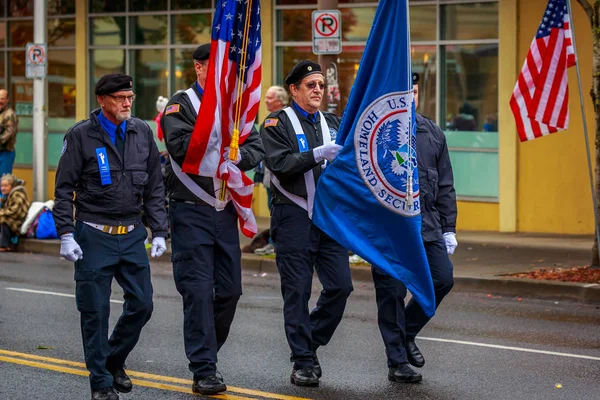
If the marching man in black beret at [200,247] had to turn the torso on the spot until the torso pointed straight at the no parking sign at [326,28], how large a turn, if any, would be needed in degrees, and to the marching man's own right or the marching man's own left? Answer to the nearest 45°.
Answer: approximately 135° to the marching man's own left

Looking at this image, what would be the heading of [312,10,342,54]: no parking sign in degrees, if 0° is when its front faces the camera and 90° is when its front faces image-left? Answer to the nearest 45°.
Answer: approximately 0°

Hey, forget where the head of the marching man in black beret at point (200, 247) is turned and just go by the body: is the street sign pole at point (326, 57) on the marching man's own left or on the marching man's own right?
on the marching man's own left

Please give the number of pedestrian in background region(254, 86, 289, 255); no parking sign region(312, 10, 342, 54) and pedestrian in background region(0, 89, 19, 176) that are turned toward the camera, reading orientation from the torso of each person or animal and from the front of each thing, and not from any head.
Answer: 2

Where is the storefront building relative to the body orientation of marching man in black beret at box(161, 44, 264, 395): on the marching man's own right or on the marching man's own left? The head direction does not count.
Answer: on the marching man's own left

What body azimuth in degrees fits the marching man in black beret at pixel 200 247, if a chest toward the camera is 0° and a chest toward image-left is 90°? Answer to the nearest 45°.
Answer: approximately 315°

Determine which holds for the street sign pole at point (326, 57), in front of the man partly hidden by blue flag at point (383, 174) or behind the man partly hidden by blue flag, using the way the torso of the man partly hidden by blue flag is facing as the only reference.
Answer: behind
